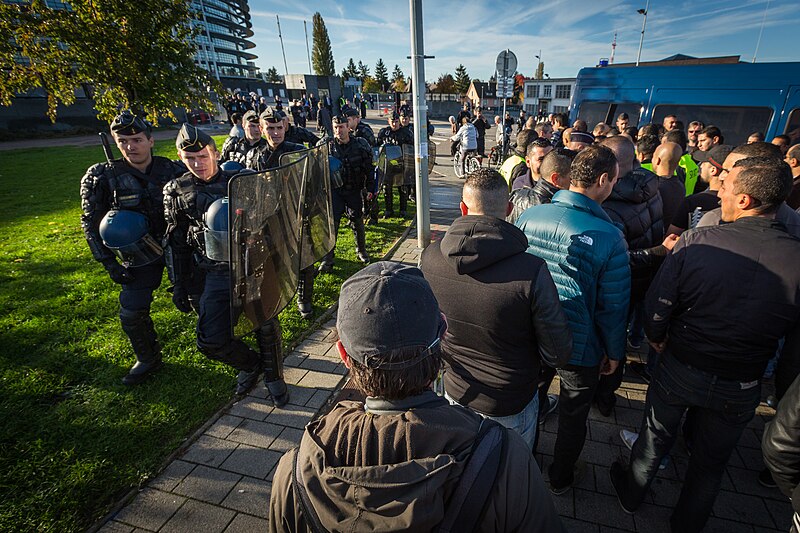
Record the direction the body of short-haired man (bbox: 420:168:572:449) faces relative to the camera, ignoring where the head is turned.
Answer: away from the camera

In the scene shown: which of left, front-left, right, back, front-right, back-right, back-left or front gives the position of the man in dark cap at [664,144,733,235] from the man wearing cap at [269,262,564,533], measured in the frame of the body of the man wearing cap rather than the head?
front-right

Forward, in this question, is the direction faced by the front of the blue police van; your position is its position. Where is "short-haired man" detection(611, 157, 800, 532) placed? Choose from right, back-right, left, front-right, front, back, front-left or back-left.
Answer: right

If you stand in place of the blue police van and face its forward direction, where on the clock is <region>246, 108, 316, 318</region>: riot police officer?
The riot police officer is roughly at 4 o'clock from the blue police van.

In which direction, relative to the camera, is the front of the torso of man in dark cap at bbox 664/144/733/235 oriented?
to the viewer's left

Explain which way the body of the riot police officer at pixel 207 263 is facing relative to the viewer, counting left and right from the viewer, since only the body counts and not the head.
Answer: facing the viewer and to the right of the viewer

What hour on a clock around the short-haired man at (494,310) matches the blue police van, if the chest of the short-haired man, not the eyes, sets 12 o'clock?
The blue police van is roughly at 1 o'clock from the short-haired man.

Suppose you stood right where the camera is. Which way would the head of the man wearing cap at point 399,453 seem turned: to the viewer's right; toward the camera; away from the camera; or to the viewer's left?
away from the camera

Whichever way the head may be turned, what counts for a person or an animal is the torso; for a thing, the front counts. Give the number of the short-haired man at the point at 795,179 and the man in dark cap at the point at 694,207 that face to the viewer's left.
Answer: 2

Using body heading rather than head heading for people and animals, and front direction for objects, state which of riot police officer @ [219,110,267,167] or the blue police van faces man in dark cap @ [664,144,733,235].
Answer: the riot police officer

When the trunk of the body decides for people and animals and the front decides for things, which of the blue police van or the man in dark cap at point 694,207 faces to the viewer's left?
the man in dark cap

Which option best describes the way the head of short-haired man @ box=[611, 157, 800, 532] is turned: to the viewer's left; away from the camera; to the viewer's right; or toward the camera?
to the viewer's left

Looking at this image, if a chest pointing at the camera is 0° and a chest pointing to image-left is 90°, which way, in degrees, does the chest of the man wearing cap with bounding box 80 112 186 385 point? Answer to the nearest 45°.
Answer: approximately 0°

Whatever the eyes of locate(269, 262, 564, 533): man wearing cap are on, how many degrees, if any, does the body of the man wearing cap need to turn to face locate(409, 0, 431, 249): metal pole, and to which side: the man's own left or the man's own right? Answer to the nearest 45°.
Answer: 0° — they already face it

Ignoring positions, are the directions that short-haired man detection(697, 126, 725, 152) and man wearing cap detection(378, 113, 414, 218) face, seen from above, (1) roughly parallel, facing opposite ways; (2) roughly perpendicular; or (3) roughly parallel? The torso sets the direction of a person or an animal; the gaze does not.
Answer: roughly perpendicular
